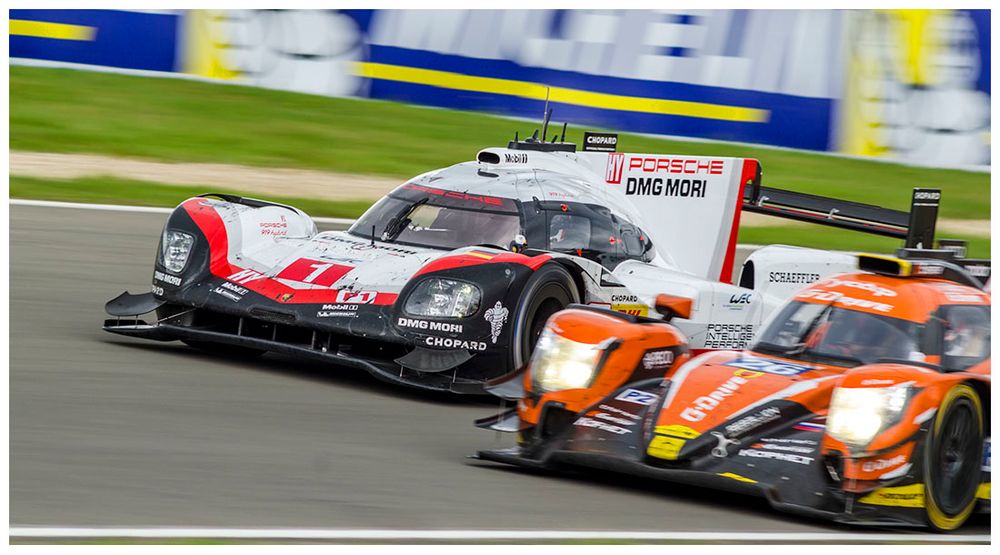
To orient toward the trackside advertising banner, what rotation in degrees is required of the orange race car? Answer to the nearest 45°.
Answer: approximately 135° to its right

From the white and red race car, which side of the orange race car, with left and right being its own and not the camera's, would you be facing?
right

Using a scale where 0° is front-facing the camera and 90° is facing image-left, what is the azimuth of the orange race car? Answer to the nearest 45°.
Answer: approximately 45°

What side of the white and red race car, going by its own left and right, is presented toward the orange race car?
left

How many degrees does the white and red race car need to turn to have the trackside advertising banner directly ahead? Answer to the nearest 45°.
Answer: approximately 135° to its right

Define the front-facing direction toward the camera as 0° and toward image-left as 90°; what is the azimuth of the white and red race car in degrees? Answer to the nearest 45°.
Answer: approximately 45°

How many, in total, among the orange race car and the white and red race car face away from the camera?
0
